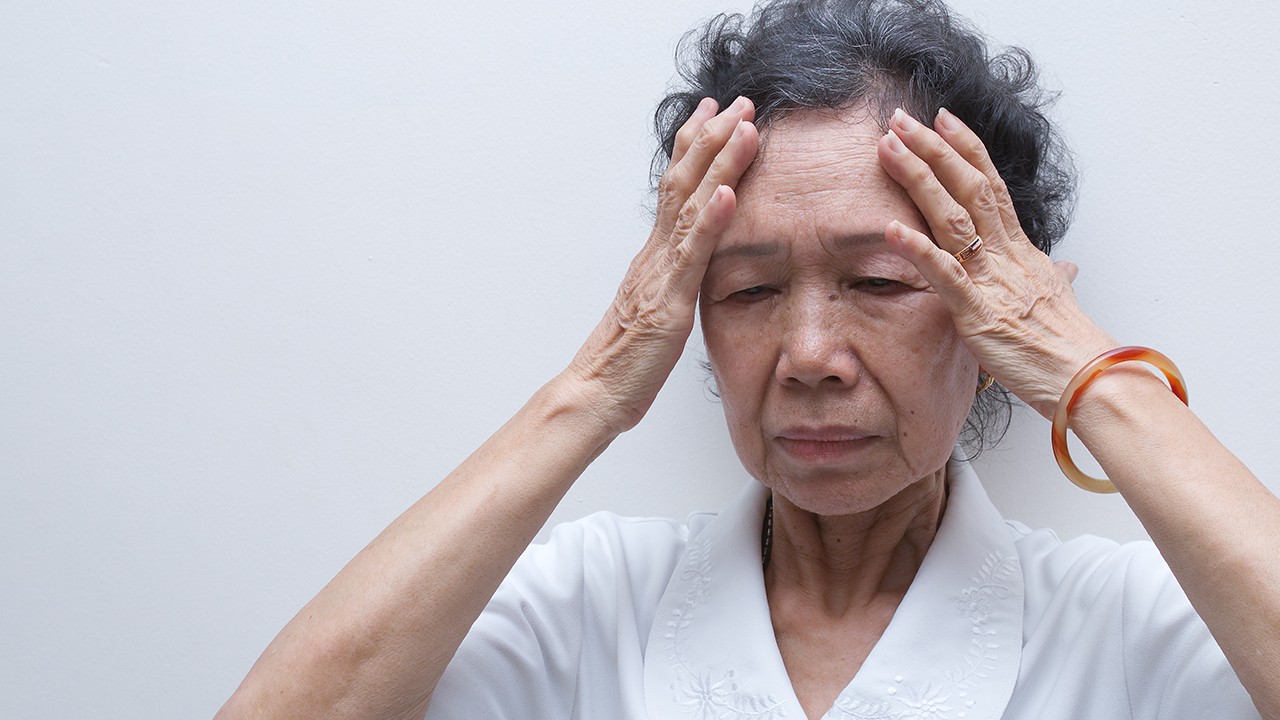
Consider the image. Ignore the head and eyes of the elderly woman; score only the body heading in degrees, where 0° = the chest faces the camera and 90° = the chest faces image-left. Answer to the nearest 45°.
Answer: approximately 0°
